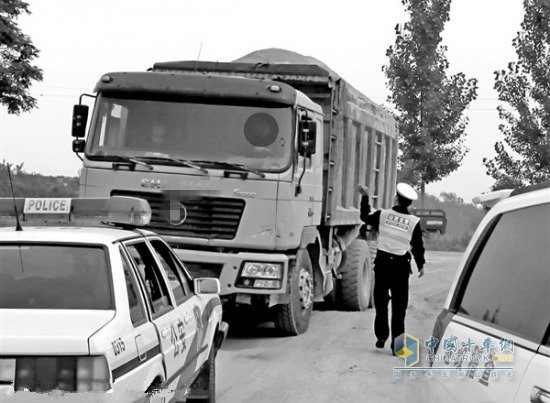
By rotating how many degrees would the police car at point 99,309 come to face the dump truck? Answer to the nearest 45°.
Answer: approximately 45° to its left

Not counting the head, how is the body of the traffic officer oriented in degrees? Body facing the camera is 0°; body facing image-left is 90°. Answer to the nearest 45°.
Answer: approximately 180°

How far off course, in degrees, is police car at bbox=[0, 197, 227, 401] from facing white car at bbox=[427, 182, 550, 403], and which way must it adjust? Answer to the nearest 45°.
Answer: approximately 90° to its right

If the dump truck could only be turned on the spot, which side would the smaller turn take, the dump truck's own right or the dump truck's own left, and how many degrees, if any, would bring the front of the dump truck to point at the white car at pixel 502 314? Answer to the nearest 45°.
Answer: approximately 45° to the dump truck's own left

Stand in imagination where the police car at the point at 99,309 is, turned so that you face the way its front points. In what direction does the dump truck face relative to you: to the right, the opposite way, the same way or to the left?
the opposite way
